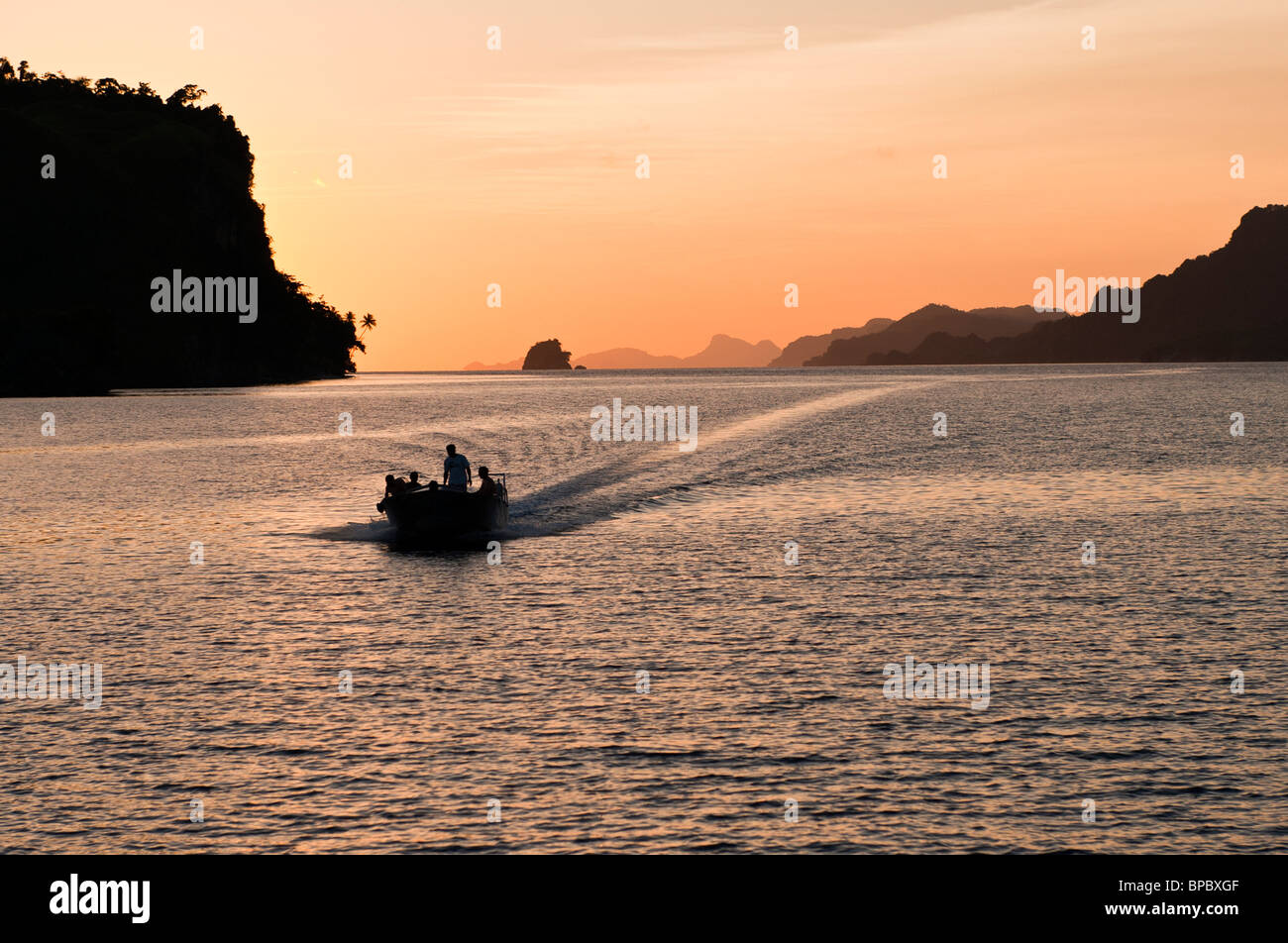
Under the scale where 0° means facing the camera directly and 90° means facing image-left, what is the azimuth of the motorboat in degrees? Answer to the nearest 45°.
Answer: approximately 45°
